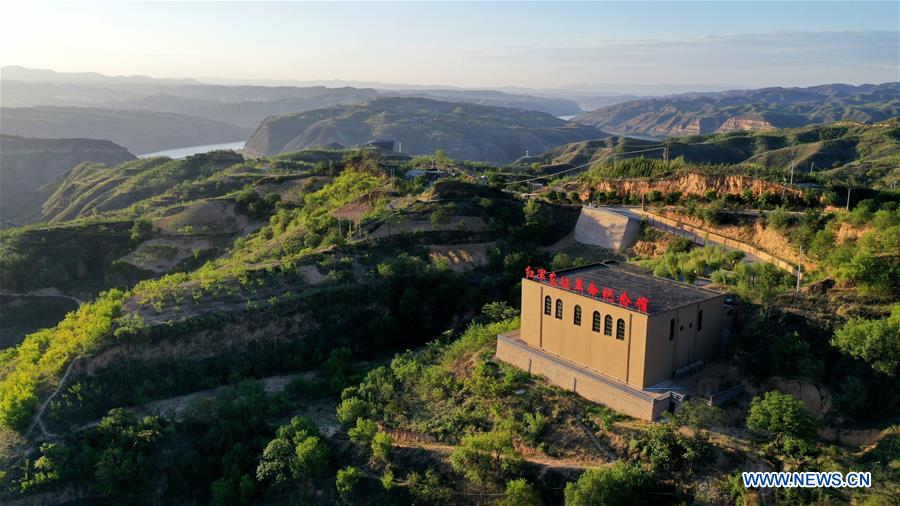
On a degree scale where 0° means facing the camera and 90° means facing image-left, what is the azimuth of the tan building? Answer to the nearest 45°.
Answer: approximately 45°

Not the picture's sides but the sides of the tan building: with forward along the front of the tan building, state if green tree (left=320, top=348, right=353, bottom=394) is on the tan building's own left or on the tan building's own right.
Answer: on the tan building's own right

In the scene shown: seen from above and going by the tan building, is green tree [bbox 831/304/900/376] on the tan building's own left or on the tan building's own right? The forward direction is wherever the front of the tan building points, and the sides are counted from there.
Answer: on the tan building's own left

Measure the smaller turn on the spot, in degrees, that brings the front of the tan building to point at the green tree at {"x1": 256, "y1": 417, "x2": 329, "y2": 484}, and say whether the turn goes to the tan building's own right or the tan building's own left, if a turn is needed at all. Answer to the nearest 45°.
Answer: approximately 45° to the tan building's own right

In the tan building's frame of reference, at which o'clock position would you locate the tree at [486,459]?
The tree is roughly at 12 o'clock from the tan building.

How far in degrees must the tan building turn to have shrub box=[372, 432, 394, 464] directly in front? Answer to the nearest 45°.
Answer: approximately 45° to its right

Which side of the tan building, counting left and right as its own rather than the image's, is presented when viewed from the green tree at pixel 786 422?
left
